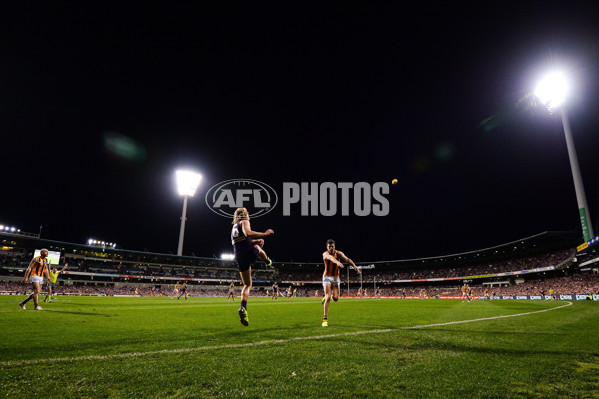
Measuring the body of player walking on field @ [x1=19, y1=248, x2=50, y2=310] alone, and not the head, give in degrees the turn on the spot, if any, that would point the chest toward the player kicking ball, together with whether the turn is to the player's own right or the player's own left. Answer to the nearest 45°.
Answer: approximately 45° to the player's own right

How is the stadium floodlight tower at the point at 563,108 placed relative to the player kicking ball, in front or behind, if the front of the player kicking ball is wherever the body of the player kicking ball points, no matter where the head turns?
in front

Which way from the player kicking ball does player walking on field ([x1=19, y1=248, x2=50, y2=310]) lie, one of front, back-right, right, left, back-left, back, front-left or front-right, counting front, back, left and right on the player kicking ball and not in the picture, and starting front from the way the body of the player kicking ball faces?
left

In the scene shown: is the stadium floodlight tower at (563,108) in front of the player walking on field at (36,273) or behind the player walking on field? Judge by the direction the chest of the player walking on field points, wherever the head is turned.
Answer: in front

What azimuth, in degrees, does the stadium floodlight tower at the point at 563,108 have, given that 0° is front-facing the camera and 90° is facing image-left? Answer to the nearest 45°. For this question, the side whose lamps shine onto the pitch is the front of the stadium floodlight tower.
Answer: approximately 45°

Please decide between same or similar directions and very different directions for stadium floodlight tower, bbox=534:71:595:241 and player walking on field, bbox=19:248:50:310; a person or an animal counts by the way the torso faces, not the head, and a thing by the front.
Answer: very different directions

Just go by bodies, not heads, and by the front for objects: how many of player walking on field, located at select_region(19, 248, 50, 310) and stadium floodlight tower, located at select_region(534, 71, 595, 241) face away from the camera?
0

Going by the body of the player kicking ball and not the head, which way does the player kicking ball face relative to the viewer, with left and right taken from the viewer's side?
facing away from the viewer and to the right of the viewer

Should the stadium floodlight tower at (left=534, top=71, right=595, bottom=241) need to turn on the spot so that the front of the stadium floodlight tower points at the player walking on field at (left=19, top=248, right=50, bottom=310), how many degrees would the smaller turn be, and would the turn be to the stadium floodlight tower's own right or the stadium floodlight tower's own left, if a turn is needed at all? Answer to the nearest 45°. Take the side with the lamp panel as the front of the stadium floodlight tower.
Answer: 0° — it already faces them

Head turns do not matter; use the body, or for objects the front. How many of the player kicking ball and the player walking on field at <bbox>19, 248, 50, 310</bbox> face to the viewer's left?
0

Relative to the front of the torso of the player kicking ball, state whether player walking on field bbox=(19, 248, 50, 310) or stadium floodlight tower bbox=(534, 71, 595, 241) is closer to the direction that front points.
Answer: the stadium floodlight tower

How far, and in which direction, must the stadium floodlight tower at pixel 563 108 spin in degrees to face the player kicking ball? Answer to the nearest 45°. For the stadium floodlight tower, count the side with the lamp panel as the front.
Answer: approximately 45° to its left

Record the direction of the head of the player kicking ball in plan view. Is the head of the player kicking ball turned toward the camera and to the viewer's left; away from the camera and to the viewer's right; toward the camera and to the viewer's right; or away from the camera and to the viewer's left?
away from the camera and to the viewer's right
